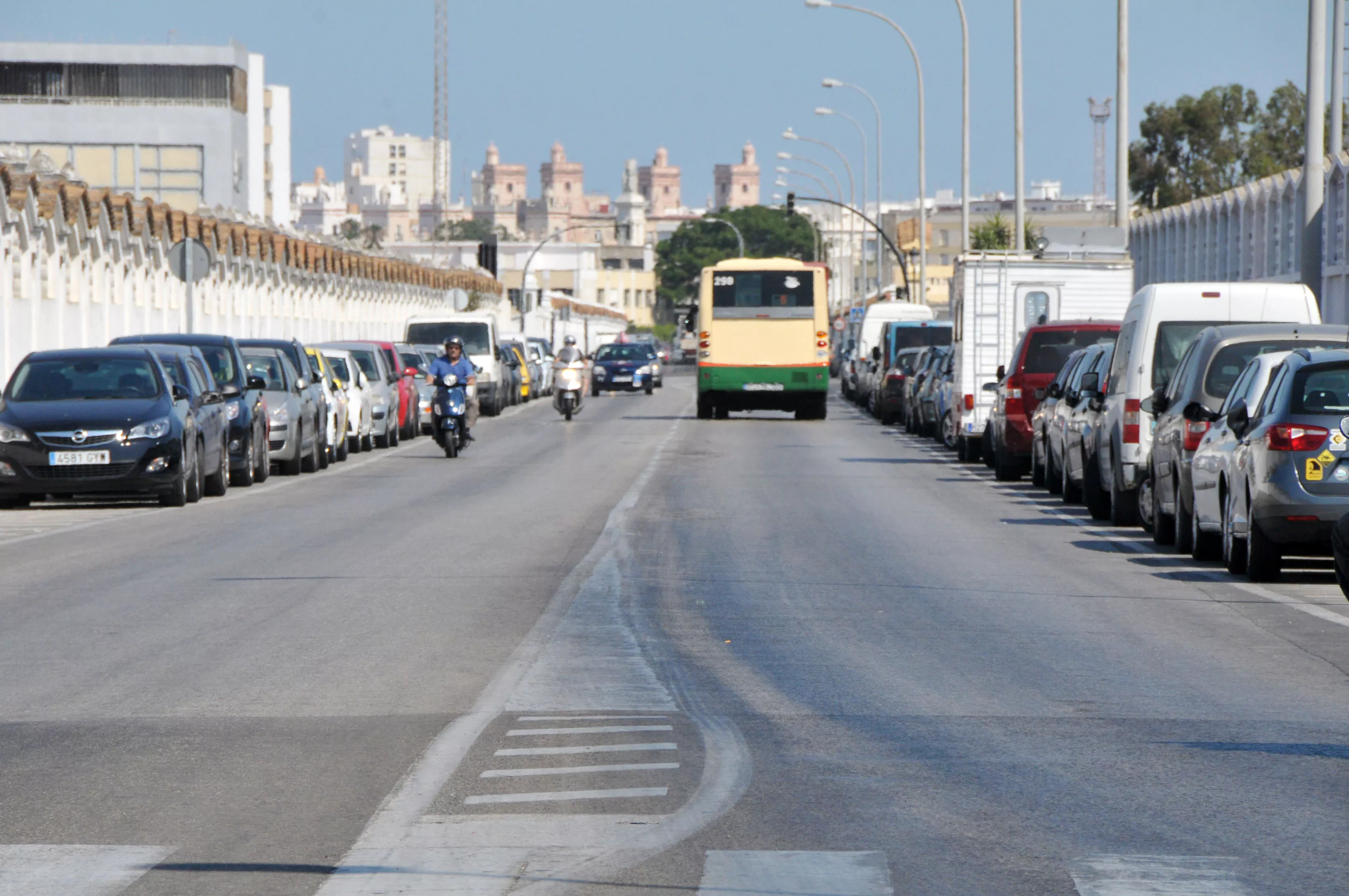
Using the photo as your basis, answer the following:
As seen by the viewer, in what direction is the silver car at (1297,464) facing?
away from the camera

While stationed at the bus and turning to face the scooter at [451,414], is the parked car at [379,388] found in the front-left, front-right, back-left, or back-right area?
front-right

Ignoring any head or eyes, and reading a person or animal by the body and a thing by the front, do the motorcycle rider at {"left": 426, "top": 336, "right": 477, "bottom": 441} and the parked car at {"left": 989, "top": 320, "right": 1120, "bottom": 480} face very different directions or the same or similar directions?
very different directions

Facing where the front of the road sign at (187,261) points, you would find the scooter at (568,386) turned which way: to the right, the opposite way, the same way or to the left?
the opposite way

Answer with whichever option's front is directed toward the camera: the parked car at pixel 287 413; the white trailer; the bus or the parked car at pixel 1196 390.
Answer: the parked car at pixel 287 413

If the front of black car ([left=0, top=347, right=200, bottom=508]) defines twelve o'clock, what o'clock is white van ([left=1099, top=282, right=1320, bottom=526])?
The white van is roughly at 10 o'clock from the black car.

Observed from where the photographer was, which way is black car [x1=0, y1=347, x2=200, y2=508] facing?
facing the viewer

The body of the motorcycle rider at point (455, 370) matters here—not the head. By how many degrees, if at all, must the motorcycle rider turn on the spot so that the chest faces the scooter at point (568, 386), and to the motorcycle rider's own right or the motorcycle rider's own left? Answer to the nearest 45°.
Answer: approximately 180°

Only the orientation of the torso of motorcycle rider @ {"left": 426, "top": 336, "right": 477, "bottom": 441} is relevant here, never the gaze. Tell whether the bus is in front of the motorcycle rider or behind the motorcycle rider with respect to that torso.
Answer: behind

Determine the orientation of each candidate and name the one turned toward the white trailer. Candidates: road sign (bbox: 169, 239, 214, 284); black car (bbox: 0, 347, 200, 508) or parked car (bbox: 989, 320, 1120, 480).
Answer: the parked car

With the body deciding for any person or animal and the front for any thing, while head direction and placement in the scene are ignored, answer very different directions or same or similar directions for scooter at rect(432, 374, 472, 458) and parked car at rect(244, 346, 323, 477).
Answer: same or similar directions

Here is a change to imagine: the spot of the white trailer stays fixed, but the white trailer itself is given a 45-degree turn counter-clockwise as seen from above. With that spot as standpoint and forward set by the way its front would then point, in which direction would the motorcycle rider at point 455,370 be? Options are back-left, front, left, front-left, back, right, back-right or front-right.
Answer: front-left

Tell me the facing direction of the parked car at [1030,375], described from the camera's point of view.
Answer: facing away from the viewer

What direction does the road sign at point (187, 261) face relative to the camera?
away from the camera

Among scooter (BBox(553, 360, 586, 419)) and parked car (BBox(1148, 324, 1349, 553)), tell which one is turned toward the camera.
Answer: the scooter

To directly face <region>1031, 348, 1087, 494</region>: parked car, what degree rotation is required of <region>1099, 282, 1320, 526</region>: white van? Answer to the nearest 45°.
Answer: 0° — it already faces it

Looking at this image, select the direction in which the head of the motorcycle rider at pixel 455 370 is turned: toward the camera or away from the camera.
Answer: toward the camera

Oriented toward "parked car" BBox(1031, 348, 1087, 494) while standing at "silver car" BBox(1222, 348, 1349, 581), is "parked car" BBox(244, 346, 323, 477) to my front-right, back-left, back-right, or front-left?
front-left

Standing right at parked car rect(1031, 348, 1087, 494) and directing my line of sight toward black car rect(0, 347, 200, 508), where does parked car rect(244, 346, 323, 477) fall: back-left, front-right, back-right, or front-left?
front-right

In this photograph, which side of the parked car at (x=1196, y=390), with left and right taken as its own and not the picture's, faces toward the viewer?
back

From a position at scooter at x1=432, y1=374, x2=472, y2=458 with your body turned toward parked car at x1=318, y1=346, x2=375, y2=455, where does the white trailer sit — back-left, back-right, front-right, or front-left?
back-right

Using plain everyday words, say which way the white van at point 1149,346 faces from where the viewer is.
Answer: facing away from the viewer
